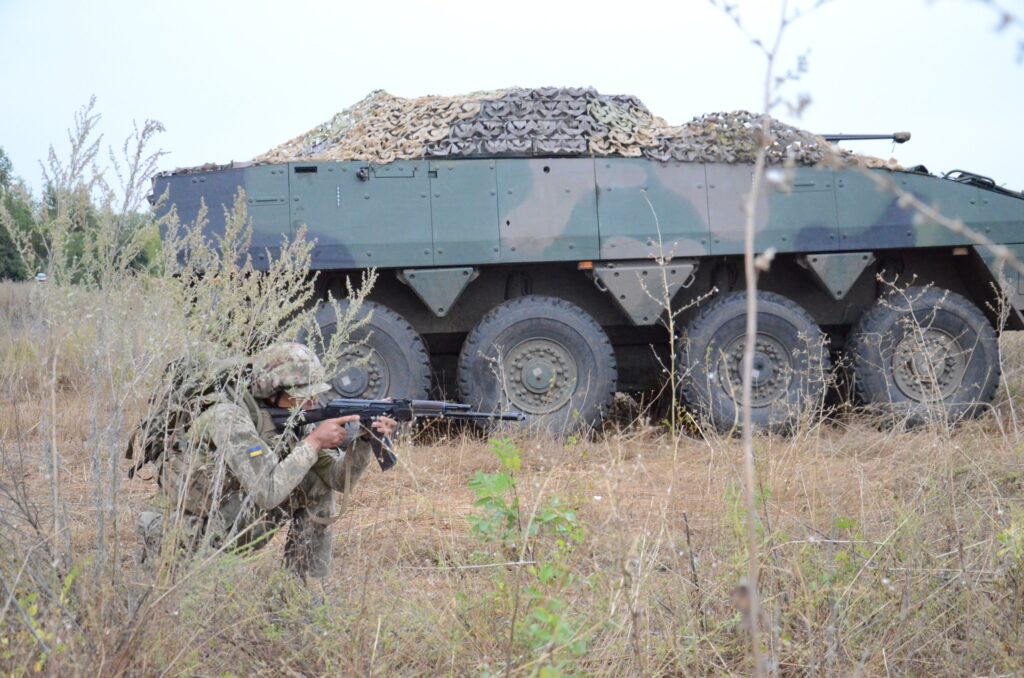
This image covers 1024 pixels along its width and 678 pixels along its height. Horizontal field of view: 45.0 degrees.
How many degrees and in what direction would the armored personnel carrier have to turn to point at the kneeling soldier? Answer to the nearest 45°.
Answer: approximately 90° to its right

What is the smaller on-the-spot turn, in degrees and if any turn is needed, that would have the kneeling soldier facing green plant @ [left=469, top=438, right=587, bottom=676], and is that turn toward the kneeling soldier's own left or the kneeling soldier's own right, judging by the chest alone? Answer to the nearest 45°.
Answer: approximately 45° to the kneeling soldier's own right

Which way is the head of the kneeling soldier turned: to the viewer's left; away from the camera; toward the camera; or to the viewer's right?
to the viewer's right

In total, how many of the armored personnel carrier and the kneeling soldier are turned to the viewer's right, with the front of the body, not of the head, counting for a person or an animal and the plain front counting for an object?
2

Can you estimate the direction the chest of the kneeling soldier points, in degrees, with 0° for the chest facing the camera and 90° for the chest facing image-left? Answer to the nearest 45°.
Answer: approximately 270°

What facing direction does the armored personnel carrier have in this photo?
to the viewer's right

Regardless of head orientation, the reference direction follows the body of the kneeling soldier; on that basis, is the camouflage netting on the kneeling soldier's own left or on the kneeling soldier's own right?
on the kneeling soldier's own left

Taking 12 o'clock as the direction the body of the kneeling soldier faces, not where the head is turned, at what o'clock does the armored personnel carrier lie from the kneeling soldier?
The armored personnel carrier is roughly at 10 o'clock from the kneeling soldier.
